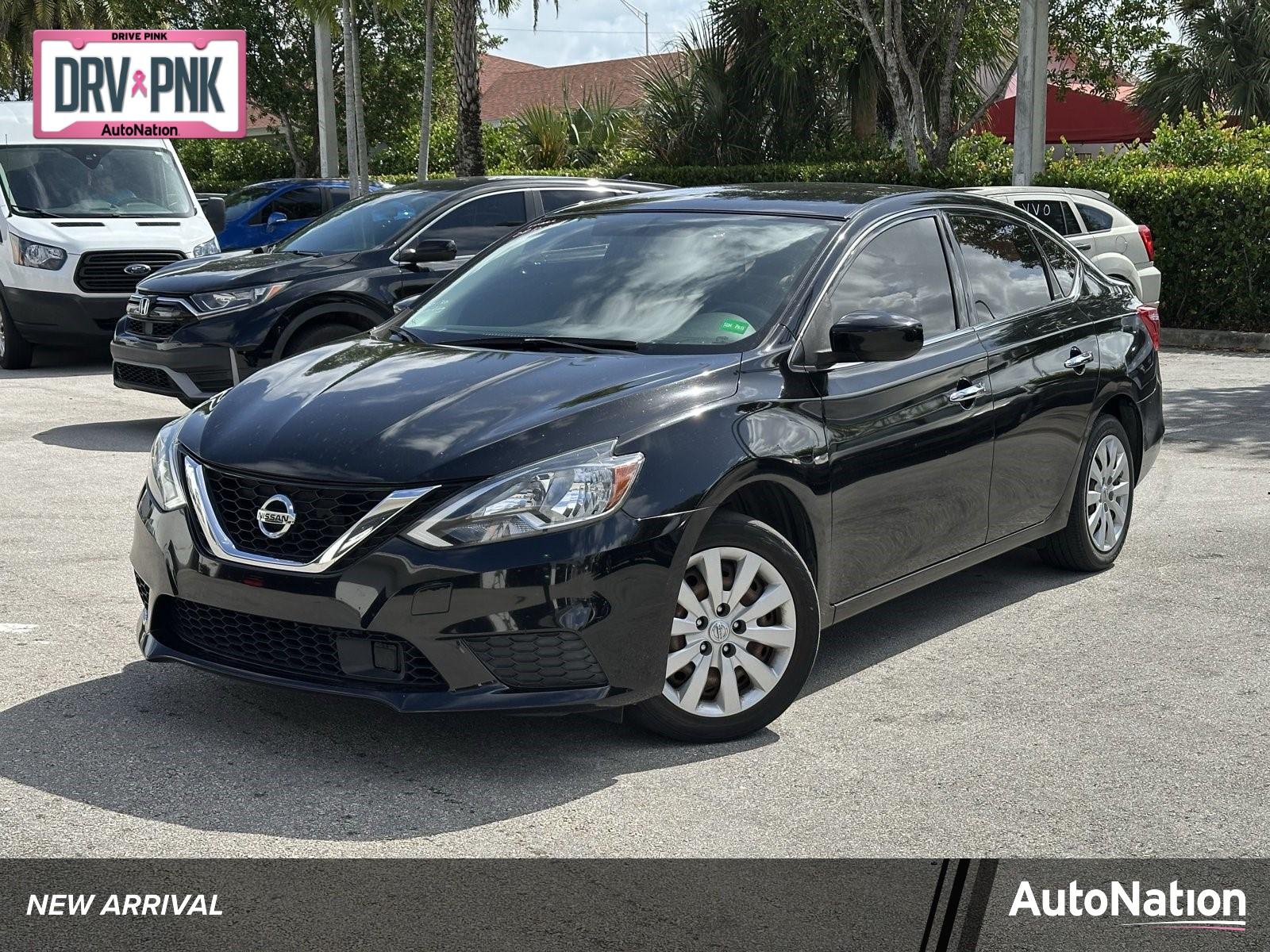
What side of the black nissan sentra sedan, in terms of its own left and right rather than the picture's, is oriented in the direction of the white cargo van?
right

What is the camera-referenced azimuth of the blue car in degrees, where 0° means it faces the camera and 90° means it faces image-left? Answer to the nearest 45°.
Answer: approximately 45°

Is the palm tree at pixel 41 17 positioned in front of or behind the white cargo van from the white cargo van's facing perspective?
behind

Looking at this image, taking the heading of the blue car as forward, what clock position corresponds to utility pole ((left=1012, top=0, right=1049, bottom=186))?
The utility pole is roughly at 8 o'clock from the blue car.

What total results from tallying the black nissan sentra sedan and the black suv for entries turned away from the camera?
0

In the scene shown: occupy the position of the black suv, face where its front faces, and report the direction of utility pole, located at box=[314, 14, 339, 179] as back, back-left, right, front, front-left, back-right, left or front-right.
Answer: back-right

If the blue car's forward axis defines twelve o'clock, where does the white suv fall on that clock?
The white suv is roughly at 9 o'clock from the blue car.

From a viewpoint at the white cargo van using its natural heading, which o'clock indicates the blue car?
The blue car is roughly at 8 o'clock from the white cargo van.

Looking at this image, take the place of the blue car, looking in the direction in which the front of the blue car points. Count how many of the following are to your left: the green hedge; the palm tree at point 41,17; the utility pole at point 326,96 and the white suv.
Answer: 2

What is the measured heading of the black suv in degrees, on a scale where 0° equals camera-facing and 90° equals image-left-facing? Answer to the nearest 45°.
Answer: approximately 45°

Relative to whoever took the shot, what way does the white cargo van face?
facing the viewer and to the right of the viewer

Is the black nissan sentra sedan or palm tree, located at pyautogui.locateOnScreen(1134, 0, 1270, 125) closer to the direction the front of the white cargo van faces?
the black nissan sentra sedan

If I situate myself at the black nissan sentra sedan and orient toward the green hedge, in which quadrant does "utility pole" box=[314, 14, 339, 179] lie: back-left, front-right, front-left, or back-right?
front-left

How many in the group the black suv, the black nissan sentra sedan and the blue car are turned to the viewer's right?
0

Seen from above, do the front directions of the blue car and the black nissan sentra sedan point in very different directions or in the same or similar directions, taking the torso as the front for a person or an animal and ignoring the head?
same or similar directions

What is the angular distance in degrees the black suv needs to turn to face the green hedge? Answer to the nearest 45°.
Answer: approximately 180°
